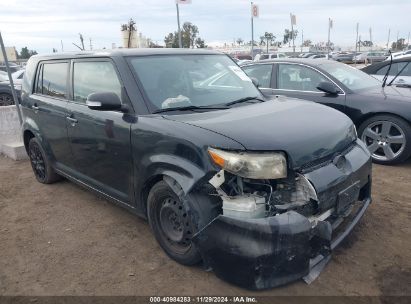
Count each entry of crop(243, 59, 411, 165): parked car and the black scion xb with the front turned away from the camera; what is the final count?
0

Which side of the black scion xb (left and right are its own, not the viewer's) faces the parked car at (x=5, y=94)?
back

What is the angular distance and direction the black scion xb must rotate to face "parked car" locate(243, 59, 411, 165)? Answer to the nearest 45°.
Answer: approximately 90° to its left

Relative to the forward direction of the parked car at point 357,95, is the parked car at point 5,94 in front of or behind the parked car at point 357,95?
behind

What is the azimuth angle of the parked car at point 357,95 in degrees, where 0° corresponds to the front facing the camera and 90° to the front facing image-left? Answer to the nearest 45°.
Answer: approximately 315°

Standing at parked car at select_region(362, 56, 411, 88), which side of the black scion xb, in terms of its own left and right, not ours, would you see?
left

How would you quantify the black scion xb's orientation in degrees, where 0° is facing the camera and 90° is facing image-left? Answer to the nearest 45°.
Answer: approximately 315°
